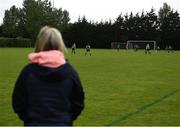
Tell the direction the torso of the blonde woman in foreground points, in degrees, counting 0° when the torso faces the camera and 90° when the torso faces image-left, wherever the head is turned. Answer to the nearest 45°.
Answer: approximately 180°

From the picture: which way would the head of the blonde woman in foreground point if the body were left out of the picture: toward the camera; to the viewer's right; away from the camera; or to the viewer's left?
away from the camera
